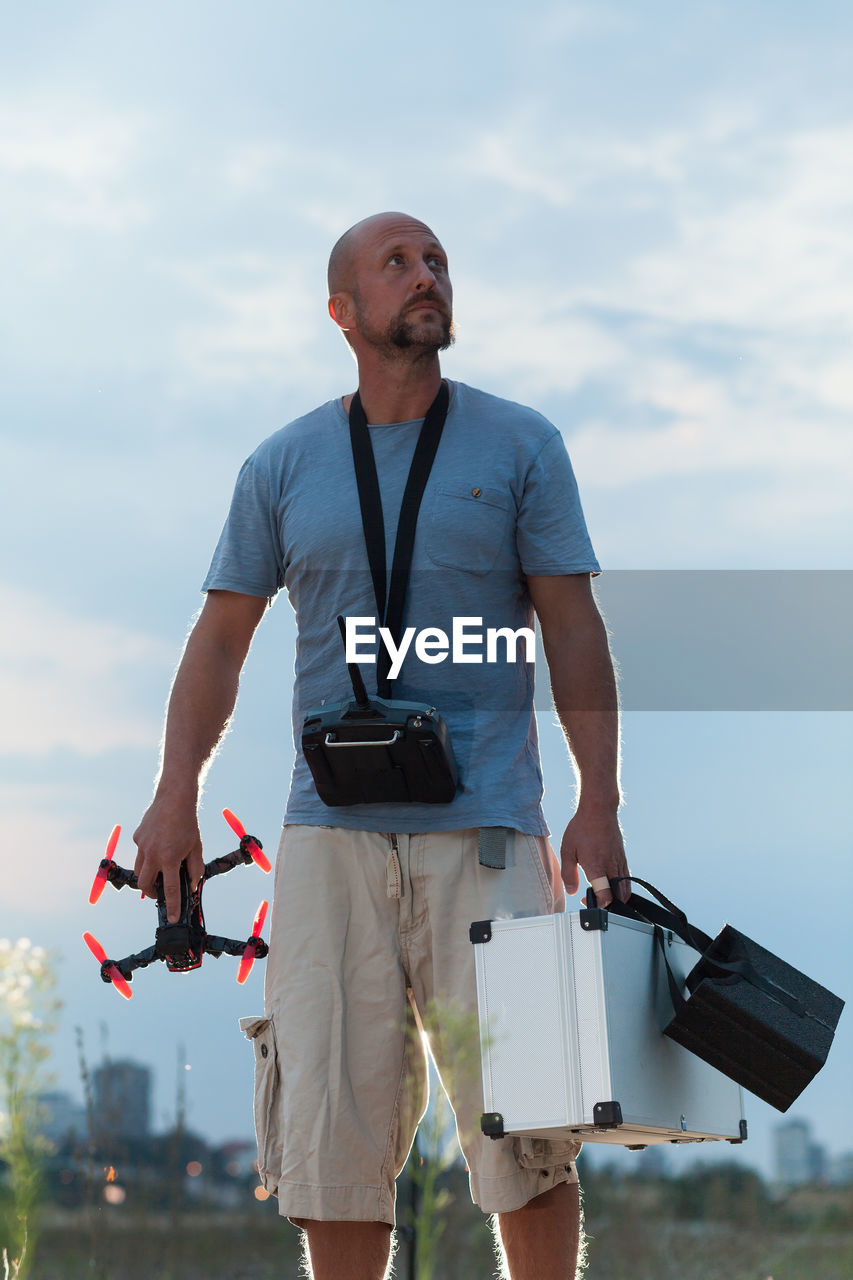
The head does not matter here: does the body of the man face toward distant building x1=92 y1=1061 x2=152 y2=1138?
no

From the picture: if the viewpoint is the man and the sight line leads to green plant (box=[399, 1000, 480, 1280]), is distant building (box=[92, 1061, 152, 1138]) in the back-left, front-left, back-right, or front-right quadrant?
back-right

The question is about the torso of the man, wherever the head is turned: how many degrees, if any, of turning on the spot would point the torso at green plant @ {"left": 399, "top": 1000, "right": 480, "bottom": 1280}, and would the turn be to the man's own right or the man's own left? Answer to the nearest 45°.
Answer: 0° — they already face it

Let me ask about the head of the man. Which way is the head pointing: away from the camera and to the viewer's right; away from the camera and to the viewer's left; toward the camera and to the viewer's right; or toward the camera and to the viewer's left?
toward the camera and to the viewer's right

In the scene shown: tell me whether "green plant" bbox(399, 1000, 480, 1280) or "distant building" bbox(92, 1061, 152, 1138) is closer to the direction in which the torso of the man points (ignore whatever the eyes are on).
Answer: the green plant

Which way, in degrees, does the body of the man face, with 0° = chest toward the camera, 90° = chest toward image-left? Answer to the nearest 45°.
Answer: approximately 0°
